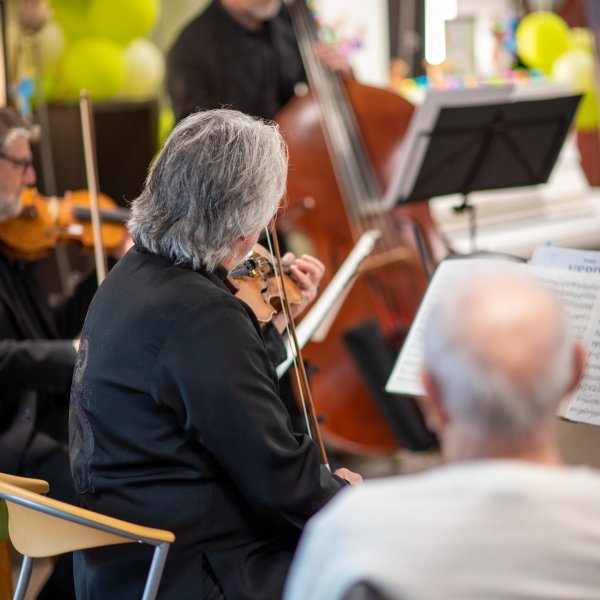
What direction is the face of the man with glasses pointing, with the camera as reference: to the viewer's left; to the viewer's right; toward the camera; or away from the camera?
to the viewer's right

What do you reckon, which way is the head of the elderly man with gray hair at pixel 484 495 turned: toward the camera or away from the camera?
away from the camera

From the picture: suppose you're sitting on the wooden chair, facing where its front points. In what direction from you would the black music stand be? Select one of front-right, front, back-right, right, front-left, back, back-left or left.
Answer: front

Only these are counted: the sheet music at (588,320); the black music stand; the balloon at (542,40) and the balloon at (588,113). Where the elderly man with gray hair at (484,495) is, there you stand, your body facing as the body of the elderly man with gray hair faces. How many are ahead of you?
4

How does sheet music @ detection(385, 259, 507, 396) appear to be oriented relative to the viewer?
toward the camera

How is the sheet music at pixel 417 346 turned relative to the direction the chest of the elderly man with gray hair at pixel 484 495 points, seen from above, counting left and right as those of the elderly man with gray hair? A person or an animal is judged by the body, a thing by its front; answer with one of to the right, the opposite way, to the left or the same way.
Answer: the opposite way

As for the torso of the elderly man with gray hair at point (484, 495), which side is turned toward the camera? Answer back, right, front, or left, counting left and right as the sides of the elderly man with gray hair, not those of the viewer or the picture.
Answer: back

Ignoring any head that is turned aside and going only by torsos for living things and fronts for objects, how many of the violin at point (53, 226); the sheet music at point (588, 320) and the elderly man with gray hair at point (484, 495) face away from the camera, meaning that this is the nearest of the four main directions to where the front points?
1

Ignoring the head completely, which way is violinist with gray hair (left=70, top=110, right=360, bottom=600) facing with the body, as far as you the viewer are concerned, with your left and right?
facing away from the viewer and to the right of the viewer

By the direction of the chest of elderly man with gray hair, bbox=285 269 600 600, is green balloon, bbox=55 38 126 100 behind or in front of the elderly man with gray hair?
in front

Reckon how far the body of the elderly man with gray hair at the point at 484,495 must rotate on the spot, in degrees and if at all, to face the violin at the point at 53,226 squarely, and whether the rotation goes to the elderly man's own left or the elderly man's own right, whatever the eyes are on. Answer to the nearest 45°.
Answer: approximately 45° to the elderly man's own left

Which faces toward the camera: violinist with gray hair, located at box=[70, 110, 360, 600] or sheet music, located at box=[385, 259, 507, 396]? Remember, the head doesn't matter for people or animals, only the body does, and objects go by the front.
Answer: the sheet music

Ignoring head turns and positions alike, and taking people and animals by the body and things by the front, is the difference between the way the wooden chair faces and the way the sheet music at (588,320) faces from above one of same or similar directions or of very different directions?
very different directions

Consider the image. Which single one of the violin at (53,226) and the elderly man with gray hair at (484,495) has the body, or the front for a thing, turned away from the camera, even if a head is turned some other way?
the elderly man with gray hair

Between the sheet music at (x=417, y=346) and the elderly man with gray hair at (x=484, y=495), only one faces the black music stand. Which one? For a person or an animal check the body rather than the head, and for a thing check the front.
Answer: the elderly man with gray hair

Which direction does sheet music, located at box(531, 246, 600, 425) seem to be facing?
toward the camera

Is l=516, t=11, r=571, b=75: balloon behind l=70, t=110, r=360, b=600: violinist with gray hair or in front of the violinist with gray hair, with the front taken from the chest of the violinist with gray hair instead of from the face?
in front

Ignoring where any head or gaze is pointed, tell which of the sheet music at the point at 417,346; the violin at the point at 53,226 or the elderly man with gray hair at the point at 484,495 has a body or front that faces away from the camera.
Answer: the elderly man with gray hair

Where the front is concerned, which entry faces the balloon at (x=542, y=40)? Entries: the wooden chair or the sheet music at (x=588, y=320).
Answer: the wooden chair

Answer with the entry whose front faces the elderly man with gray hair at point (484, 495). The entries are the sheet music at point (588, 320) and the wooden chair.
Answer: the sheet music

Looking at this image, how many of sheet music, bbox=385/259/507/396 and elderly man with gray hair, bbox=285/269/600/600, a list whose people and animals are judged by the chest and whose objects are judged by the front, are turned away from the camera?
1
